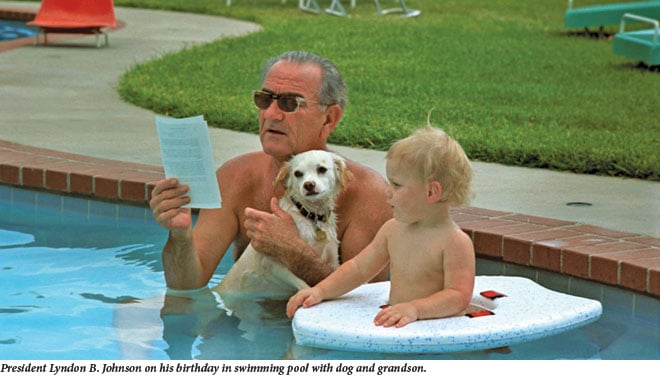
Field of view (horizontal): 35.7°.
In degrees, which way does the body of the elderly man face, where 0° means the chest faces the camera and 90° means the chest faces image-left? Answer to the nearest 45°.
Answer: approximately 45°

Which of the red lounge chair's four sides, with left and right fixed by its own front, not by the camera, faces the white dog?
front

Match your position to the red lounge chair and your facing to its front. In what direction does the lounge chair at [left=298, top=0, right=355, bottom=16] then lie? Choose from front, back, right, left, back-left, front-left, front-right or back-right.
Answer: back-left

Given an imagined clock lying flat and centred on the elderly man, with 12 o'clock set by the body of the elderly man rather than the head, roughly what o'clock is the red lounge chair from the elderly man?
The red lounge chair is roughly at 4 o'clock from the elderly man.

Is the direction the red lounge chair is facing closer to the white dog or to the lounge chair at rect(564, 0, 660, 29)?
the white dog

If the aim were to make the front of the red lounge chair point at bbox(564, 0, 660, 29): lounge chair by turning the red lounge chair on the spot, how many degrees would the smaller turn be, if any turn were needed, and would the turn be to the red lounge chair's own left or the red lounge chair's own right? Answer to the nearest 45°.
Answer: approximately 90° to the red lounge chair's own left

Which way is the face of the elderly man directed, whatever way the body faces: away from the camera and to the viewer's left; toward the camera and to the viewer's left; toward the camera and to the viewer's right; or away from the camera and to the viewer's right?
toward the camera and to the viewer's left

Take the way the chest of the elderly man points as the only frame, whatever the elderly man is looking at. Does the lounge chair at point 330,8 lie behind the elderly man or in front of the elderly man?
behind

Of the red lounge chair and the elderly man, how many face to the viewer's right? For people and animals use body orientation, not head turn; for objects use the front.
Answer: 0

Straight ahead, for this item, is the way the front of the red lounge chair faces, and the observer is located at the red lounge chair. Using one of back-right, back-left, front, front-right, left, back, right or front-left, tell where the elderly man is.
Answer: front

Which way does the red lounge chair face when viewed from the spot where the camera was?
facing the viewer

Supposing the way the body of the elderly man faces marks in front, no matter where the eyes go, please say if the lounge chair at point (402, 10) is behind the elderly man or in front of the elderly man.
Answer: behind
